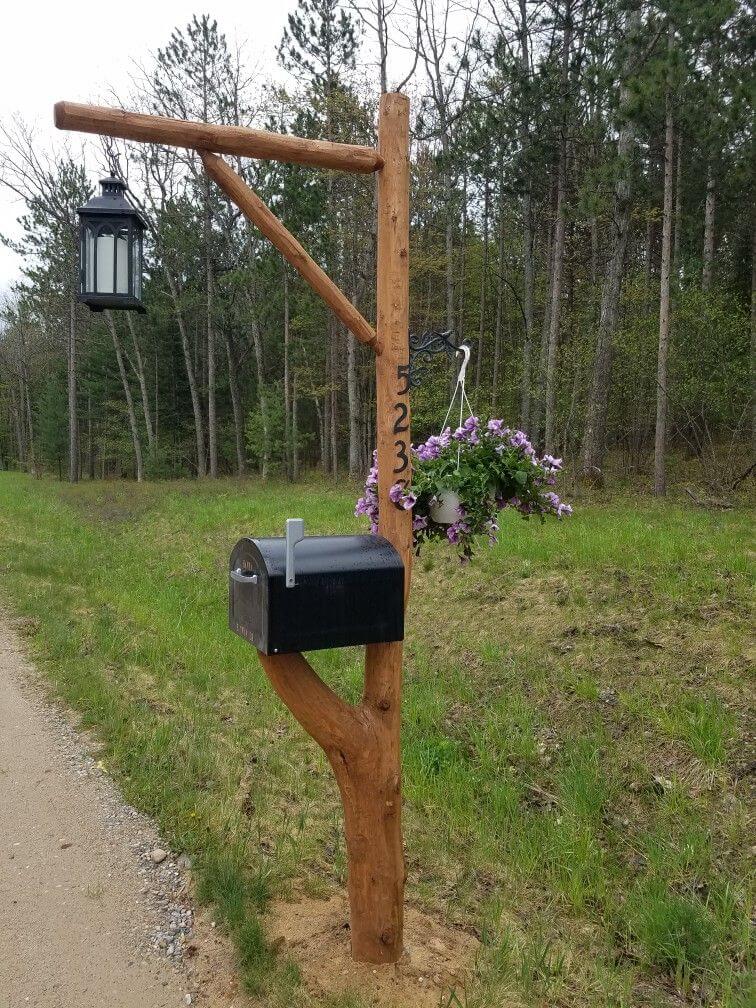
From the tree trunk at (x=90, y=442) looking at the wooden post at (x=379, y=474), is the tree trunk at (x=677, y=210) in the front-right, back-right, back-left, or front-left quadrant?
front-left

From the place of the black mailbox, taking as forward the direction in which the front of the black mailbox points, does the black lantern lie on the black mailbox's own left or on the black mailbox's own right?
on the black mailbox's own right

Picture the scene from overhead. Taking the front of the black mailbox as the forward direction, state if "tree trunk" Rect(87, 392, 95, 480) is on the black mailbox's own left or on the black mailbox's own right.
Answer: on the black mailbox's own right

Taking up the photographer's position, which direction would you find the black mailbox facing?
facing the viewer and to the left of the viewer

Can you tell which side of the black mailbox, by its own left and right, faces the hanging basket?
back

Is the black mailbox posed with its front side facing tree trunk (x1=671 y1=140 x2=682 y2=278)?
no
